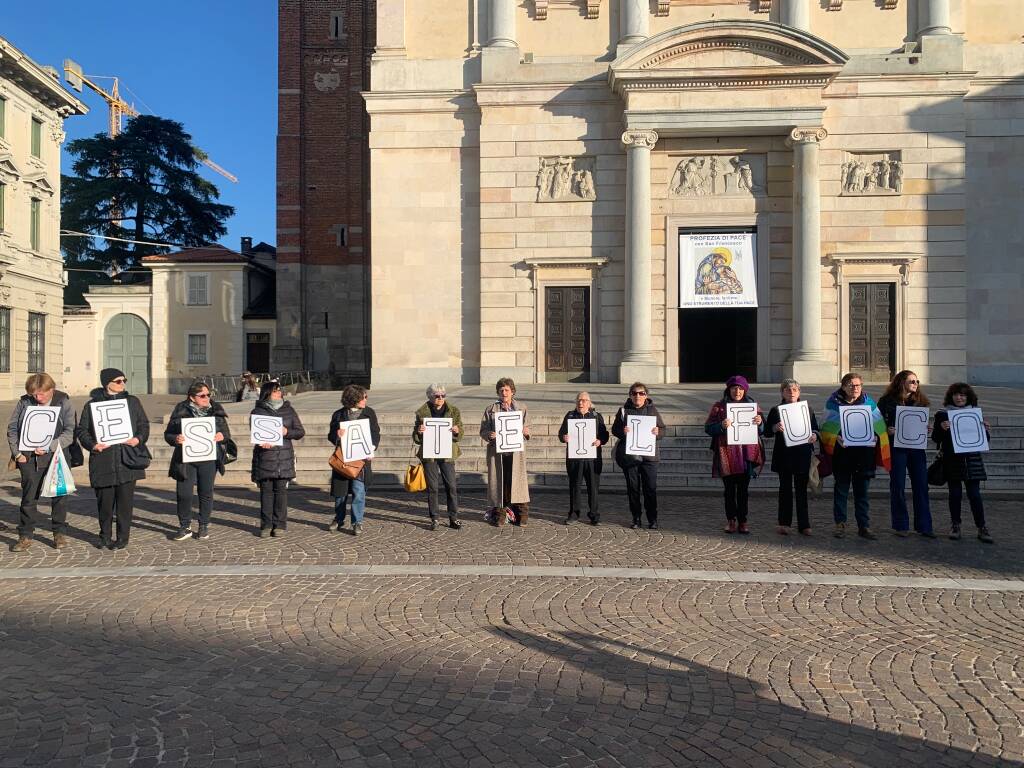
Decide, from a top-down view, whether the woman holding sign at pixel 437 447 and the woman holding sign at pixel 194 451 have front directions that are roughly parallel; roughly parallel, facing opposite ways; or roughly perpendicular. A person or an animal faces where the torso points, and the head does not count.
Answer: roughly parallel

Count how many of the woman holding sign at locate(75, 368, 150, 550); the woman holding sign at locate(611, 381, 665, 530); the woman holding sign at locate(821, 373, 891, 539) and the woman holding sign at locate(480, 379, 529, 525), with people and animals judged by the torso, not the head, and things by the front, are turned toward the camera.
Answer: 4

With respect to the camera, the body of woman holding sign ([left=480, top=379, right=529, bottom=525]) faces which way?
toward the camera

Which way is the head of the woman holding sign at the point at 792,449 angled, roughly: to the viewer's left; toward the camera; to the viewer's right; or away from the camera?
toward the camera

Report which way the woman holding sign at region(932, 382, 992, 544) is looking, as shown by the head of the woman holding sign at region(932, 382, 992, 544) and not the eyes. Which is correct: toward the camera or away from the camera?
toward the camera

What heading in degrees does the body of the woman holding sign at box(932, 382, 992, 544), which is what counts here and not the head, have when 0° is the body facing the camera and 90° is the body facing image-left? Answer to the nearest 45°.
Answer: approximately 0°

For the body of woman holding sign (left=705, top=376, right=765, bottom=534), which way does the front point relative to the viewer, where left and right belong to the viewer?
facing the viewer

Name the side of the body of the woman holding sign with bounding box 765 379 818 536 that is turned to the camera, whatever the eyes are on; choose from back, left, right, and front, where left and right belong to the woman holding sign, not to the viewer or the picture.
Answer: front

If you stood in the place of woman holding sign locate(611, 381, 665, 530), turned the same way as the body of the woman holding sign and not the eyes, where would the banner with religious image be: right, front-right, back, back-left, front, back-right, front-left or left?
back

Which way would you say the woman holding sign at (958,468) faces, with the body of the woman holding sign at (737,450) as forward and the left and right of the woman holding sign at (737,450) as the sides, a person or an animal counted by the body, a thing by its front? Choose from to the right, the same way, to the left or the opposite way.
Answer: the same way

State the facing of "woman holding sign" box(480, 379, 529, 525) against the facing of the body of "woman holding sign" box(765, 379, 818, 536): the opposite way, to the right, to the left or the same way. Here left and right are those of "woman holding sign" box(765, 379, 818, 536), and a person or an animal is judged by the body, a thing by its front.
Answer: the same way

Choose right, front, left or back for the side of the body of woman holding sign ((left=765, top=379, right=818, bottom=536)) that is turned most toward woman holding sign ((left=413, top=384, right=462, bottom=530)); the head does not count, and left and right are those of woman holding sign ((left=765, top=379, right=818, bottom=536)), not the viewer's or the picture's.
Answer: right
